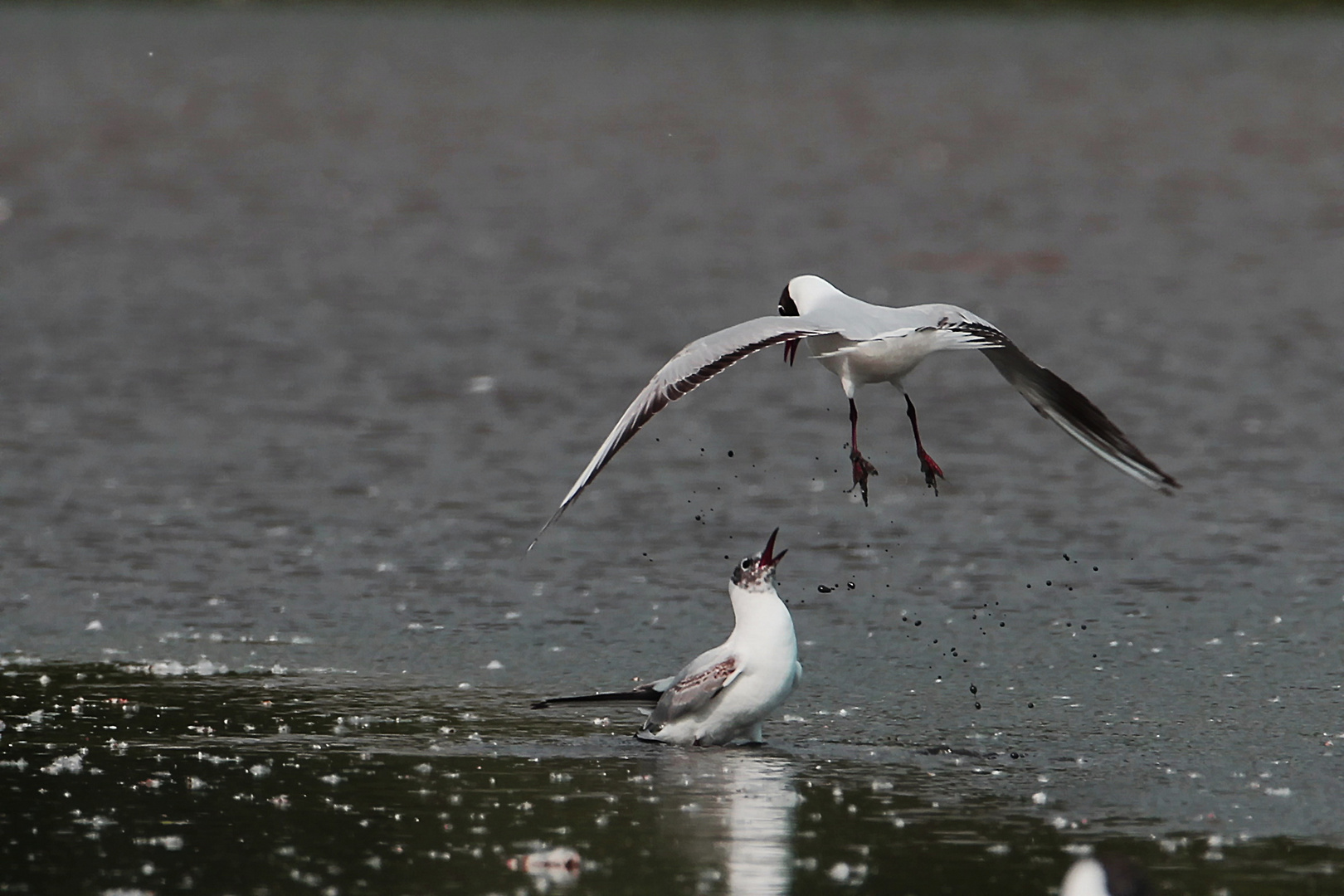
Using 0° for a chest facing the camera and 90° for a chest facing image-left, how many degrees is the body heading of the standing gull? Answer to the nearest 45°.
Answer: approximately 270°

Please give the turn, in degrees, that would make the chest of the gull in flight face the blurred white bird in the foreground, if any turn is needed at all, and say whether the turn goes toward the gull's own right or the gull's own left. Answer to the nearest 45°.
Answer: approximately 135° to the gull's own left

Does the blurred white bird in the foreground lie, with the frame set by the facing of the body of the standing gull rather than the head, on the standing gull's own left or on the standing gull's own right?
on the standing gull's own right

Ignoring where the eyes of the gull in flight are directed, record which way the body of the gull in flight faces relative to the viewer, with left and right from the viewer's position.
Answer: facing away from the viewer and to the left of the viewer

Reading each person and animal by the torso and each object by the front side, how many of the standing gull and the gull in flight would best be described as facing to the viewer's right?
1
